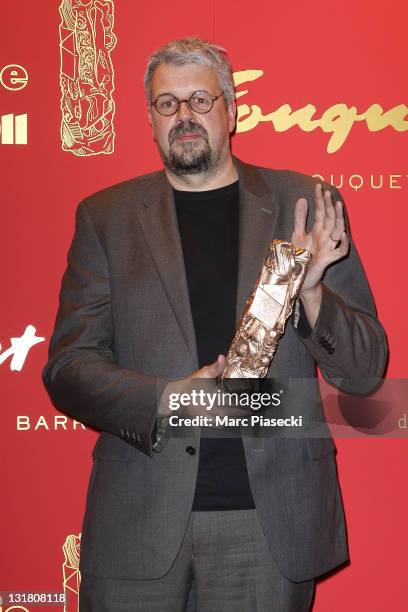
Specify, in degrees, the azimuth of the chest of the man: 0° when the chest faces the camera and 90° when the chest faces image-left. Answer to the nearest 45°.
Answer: approximately 0°
